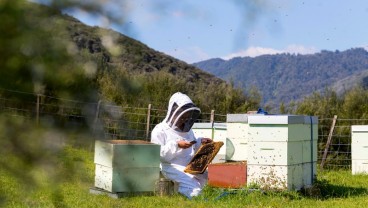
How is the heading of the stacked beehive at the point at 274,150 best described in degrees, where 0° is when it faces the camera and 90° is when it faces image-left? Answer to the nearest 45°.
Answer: approximately 45°

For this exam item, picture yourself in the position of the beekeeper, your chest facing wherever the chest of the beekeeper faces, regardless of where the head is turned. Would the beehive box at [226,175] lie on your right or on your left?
on your left

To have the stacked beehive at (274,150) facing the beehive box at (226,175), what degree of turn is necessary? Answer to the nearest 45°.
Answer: approximately 45° to its right

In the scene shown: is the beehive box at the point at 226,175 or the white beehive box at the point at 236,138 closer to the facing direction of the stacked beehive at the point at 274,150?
the beehive box

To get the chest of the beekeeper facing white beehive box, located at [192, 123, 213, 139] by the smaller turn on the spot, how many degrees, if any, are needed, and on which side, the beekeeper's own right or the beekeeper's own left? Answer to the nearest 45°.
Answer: approximately 135° to the beekeeper's own left

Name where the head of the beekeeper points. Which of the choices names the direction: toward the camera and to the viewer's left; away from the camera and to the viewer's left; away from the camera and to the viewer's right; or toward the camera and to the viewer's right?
toward the camera and to the viewer's right

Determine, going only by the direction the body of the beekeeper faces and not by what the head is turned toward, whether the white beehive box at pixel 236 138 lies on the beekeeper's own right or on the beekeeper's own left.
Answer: on the beekeeper's own left

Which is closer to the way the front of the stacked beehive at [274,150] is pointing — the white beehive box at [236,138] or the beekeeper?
the beekeeper

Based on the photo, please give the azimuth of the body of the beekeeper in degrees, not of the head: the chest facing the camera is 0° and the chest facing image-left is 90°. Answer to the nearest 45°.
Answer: approximately 315°

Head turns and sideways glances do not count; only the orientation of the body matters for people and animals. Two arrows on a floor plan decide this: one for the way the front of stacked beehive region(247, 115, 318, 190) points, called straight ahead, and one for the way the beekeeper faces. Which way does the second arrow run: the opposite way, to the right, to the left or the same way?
to the left

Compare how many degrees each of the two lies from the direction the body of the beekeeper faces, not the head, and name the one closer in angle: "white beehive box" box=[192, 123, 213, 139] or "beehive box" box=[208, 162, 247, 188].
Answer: the beehive box
